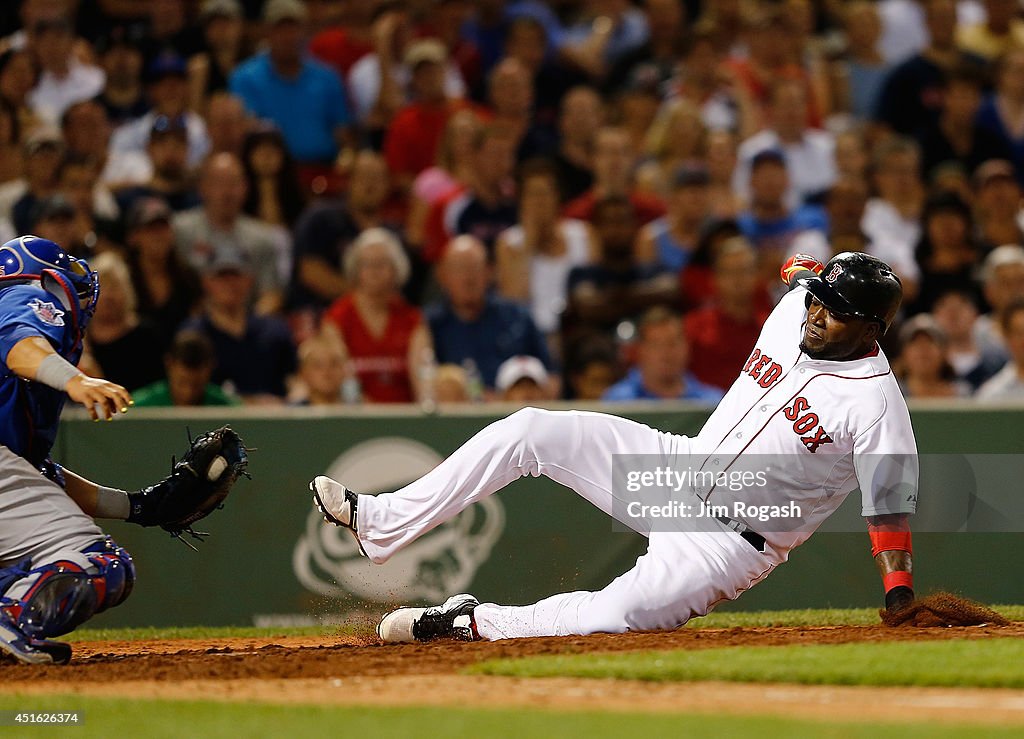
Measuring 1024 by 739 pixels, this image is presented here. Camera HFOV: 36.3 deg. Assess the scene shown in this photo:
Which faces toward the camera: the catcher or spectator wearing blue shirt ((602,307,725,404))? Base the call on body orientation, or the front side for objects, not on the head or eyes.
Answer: the spectator wearing blue shirt

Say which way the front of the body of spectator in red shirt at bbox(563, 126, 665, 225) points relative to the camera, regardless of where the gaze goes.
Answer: toward the camera

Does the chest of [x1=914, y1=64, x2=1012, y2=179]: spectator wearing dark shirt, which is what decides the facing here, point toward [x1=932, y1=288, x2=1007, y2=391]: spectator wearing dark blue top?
yes

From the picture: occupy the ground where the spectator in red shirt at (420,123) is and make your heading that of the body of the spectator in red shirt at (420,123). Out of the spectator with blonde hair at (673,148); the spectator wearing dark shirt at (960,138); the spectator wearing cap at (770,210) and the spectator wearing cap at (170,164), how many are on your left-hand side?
3

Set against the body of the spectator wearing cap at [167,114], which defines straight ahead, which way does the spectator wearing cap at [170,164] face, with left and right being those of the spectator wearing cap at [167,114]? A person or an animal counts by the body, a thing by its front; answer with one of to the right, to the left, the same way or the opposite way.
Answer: the same way

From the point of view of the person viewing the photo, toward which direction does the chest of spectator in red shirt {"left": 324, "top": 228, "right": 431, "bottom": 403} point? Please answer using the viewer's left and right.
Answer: facing the viewer

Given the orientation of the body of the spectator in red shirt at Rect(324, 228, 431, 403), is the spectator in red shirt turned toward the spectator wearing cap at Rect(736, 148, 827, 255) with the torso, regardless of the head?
no

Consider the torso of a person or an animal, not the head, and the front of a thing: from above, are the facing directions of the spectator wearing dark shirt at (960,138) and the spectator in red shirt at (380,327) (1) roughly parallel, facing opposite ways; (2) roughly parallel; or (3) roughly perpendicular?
roughly parallel

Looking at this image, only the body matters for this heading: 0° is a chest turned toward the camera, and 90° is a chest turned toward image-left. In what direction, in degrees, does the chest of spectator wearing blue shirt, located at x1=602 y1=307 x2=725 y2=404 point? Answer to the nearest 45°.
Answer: approximately 0°

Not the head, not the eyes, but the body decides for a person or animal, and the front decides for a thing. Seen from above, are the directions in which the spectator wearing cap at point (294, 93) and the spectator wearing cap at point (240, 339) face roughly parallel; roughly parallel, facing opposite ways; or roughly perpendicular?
roughly parallel

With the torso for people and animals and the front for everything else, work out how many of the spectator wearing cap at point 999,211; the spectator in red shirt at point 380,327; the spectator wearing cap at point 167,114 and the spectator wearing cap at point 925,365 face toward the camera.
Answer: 4

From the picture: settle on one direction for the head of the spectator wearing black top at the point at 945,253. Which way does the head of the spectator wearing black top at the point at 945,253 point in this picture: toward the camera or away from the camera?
toward the camera

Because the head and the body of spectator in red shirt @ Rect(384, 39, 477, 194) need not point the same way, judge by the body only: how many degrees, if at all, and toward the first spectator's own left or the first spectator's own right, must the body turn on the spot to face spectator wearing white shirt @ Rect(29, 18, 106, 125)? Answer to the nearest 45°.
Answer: approximately 90° to the first spectator's own right

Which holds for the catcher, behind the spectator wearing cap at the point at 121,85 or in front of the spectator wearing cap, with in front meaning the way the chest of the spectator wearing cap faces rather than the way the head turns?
in front

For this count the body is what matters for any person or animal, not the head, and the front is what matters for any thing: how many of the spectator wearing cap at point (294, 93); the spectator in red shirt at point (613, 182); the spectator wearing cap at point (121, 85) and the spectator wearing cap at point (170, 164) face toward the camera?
4

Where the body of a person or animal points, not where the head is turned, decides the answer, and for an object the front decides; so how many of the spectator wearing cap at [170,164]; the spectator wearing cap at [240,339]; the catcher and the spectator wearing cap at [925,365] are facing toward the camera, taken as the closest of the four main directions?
3

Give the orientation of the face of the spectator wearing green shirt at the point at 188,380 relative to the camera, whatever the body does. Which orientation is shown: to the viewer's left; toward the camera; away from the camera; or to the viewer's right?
toward the camera

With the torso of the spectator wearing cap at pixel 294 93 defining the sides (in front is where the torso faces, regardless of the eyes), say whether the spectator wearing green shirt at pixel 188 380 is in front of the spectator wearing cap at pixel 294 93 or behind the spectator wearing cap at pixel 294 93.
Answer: in front

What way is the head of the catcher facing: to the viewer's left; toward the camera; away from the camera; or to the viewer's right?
to the viewer's right

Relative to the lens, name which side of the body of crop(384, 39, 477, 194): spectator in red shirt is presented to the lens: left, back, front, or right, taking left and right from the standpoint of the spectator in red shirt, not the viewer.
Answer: front
